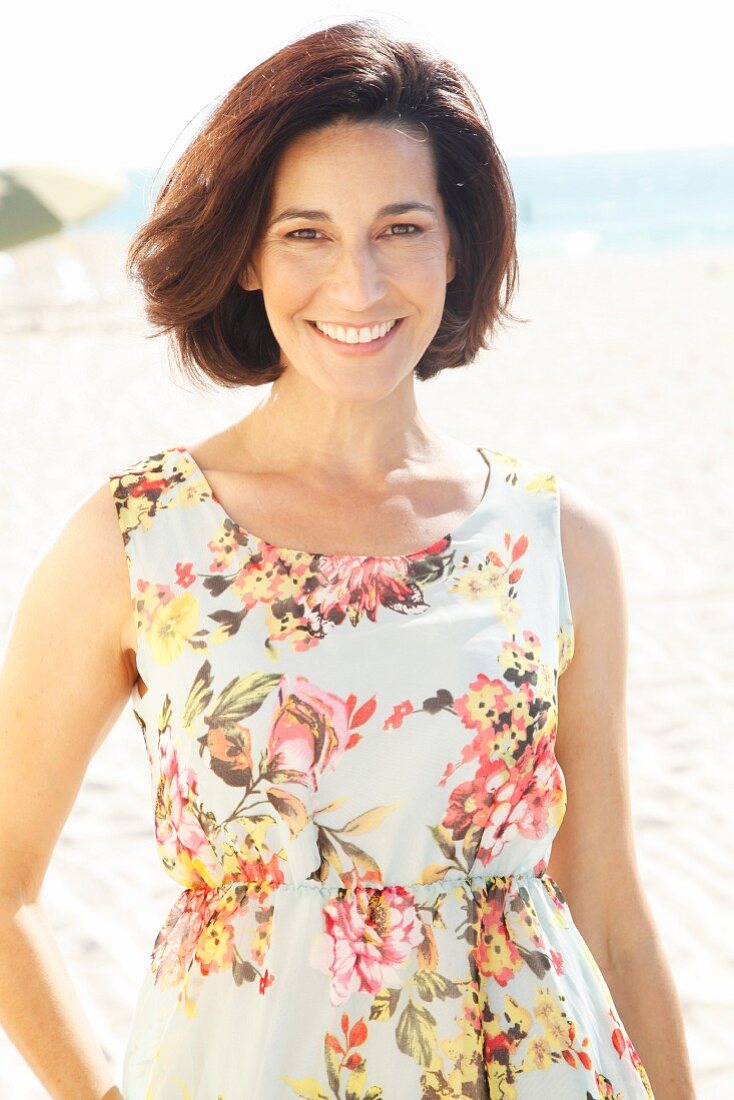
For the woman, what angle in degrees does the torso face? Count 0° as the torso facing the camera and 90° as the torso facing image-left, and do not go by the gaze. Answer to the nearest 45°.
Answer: approximately 0°

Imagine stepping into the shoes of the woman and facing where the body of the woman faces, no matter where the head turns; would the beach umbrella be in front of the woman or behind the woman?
behind
